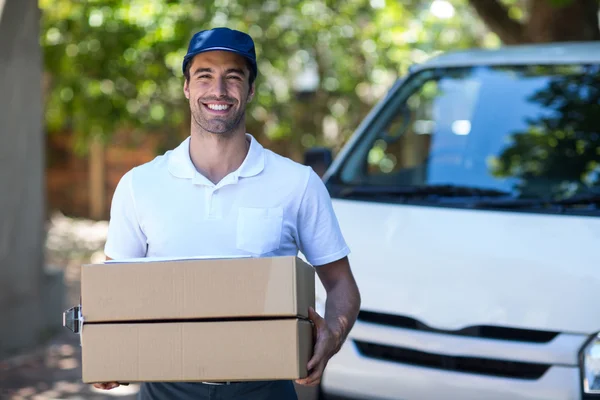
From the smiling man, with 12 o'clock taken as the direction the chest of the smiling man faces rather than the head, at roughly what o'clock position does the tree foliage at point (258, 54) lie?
The tree foliage is roughly at 6 o'clock from the smiling man.

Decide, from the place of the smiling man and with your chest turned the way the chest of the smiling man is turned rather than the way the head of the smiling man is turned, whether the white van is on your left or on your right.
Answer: on your left

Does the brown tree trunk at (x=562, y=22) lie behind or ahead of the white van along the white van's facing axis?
behind

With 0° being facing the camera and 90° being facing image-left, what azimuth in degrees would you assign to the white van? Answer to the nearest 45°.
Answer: approximately 45°

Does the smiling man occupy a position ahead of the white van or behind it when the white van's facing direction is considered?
ahead

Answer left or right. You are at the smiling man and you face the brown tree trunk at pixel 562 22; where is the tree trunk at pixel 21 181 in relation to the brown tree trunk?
left
